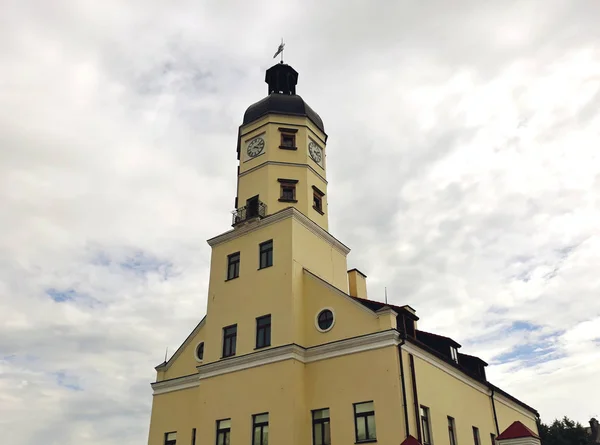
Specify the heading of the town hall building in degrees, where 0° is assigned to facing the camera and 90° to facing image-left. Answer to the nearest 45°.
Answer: approximately 45°
